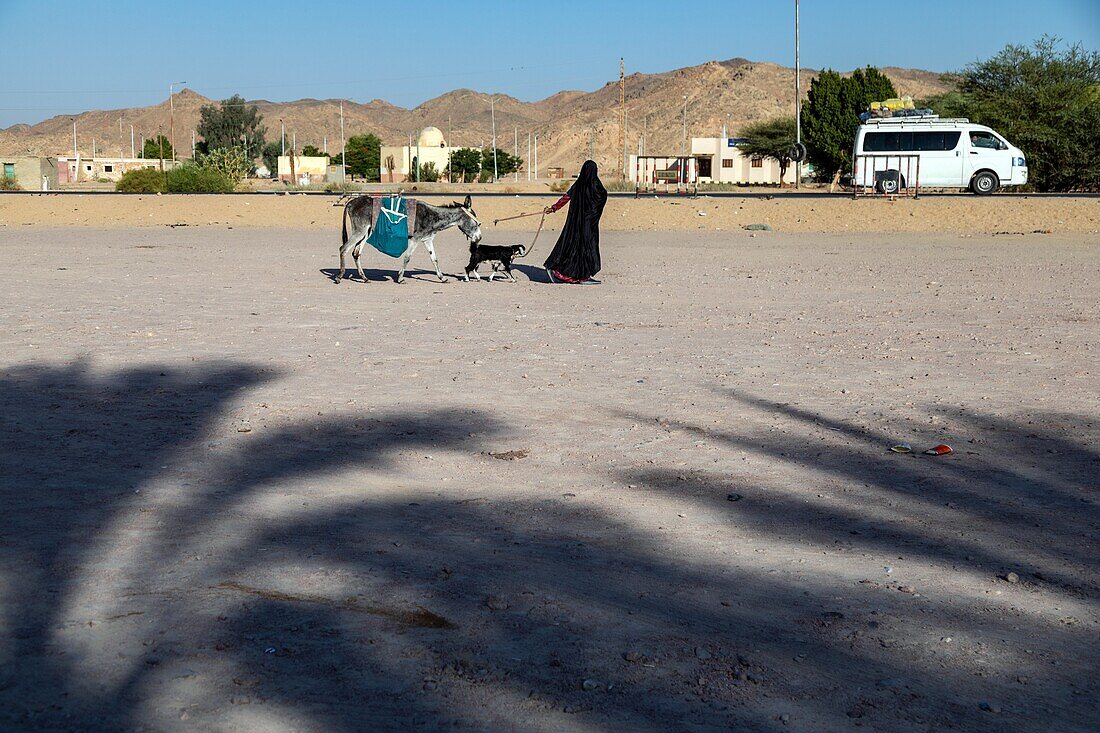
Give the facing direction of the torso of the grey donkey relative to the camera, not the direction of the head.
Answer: to the viewer's right

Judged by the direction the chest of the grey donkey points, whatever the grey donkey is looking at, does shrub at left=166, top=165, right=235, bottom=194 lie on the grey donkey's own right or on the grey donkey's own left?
on the grey donkey's own left

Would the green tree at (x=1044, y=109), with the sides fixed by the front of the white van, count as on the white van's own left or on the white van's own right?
on the white van's own left

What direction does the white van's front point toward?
to the viewer's right

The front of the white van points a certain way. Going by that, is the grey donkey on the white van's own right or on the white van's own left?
on the white van's own right

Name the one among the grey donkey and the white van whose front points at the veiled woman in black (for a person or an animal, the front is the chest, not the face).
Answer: the grey donkey

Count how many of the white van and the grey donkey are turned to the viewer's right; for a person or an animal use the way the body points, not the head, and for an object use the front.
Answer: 2

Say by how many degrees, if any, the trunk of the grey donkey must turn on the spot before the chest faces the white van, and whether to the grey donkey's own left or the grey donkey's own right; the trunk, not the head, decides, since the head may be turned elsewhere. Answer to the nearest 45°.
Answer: approximately 45° to the grey donkey's own left

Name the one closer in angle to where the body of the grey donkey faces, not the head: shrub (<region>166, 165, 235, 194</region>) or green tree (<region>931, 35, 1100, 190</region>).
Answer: the green tree

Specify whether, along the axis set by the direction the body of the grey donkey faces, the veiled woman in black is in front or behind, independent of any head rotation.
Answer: in front
